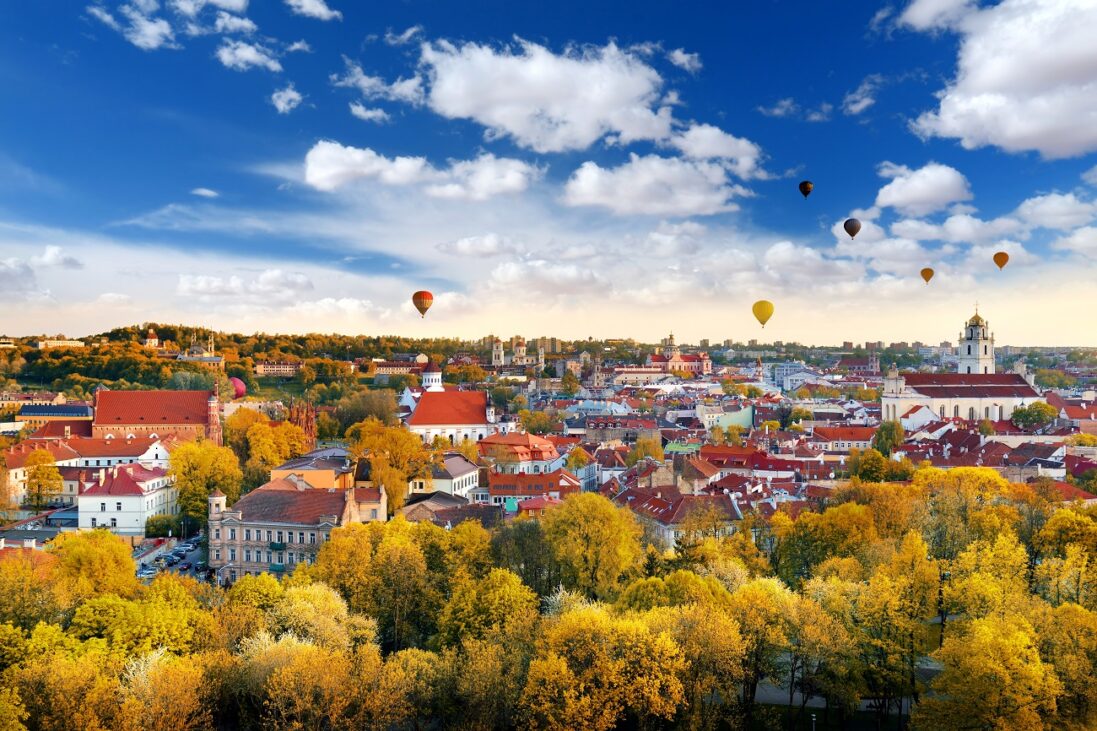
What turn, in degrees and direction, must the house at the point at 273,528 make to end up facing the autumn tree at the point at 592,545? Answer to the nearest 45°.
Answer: approximately 45° to its left

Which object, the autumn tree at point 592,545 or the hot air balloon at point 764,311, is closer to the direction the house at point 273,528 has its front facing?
the autumn tree

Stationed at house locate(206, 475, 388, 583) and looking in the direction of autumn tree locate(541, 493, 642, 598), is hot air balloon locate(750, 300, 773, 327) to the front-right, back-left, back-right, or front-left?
front-left

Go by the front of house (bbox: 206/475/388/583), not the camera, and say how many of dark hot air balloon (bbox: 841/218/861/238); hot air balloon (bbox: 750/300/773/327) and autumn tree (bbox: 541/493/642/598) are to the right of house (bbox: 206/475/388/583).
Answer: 0

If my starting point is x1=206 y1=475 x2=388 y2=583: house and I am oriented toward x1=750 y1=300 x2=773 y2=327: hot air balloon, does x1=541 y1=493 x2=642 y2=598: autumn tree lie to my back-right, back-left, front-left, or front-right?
front-right

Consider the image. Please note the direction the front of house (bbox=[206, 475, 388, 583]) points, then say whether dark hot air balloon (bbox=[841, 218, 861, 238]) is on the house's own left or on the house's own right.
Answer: on the house's own left

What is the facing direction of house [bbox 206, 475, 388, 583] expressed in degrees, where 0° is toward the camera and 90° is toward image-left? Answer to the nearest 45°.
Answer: approximately 0°

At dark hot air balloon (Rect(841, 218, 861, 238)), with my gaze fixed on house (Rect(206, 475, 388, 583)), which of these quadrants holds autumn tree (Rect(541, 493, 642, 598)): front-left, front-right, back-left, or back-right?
front-left

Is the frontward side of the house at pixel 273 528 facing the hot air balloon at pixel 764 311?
no
